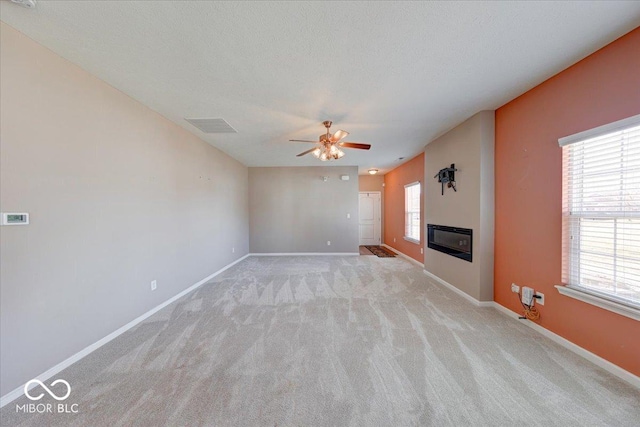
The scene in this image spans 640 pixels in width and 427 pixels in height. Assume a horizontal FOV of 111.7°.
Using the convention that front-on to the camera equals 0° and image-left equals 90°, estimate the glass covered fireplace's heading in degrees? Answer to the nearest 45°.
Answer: approximately 45°

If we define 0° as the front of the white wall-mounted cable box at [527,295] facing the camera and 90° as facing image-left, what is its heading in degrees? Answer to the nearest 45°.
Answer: approximately 45°

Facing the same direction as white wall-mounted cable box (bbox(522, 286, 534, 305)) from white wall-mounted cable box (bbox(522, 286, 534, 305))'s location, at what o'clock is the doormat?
The doormat is roughly at 3 o'clock from the white wall-mounted cable box.

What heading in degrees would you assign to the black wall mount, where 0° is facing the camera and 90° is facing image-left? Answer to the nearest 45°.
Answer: approximately 45°

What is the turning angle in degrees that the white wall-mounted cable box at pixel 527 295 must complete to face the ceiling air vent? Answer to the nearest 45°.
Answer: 0° — it already faces it
